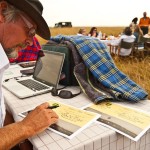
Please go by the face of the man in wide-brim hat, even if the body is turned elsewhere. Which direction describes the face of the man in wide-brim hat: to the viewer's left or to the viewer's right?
to the viewer's right

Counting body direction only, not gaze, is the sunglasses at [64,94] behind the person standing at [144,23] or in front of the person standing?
in front

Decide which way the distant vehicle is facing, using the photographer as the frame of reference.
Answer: facing to the left of the viewer

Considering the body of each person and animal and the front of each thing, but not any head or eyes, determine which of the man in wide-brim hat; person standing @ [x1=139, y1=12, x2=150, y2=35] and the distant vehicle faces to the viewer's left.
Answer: the distant vehicle

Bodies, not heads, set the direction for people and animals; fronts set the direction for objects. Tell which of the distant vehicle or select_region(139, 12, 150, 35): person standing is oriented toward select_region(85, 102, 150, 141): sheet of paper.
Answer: the person standing

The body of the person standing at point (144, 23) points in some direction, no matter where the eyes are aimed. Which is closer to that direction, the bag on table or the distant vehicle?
the bag on table

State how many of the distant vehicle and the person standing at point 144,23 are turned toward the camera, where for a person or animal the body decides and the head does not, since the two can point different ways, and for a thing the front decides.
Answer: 1

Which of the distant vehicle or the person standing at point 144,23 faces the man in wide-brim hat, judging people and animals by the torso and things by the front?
the person standing

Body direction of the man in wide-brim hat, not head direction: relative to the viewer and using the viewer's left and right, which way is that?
facing to the right of the viewer

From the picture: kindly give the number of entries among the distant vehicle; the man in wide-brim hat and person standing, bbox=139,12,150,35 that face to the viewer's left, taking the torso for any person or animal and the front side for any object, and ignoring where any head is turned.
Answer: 1

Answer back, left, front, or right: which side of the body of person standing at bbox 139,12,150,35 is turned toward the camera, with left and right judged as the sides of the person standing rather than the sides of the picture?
front
